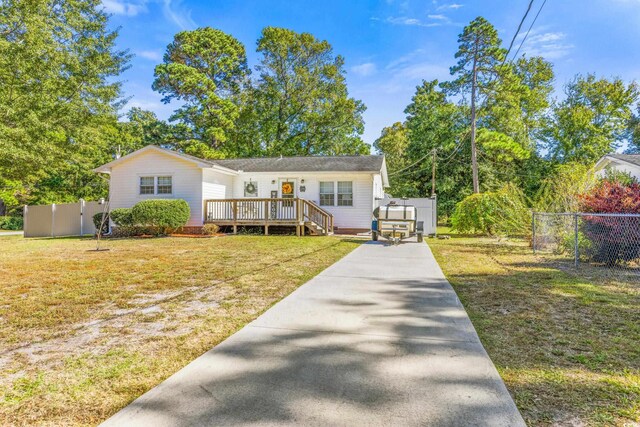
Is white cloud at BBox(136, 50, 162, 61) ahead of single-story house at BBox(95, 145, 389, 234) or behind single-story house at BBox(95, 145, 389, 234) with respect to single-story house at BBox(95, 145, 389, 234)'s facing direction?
behind

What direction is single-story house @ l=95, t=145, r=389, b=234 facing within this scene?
toward the camera

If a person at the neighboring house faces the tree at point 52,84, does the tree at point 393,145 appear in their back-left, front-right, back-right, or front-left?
front-right

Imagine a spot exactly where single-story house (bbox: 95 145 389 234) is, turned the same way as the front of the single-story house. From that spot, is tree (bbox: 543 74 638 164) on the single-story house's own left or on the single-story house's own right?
on the single-story house's own left

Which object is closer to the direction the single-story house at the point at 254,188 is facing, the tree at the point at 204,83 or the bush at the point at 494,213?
the bush

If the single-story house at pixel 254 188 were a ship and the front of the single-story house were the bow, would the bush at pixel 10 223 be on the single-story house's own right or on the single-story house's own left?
on the single-story house's own right

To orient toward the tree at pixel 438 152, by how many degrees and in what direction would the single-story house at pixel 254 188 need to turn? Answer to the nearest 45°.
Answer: approximately 135° to its left

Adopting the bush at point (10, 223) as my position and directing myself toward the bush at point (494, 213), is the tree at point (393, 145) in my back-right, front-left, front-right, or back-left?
front-left

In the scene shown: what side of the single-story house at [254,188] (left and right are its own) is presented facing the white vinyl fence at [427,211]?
left

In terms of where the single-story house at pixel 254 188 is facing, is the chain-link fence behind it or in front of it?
in front

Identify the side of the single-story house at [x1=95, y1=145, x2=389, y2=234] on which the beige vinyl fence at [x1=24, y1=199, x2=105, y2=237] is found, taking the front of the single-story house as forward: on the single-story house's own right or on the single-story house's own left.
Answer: on the single-story house's own right
